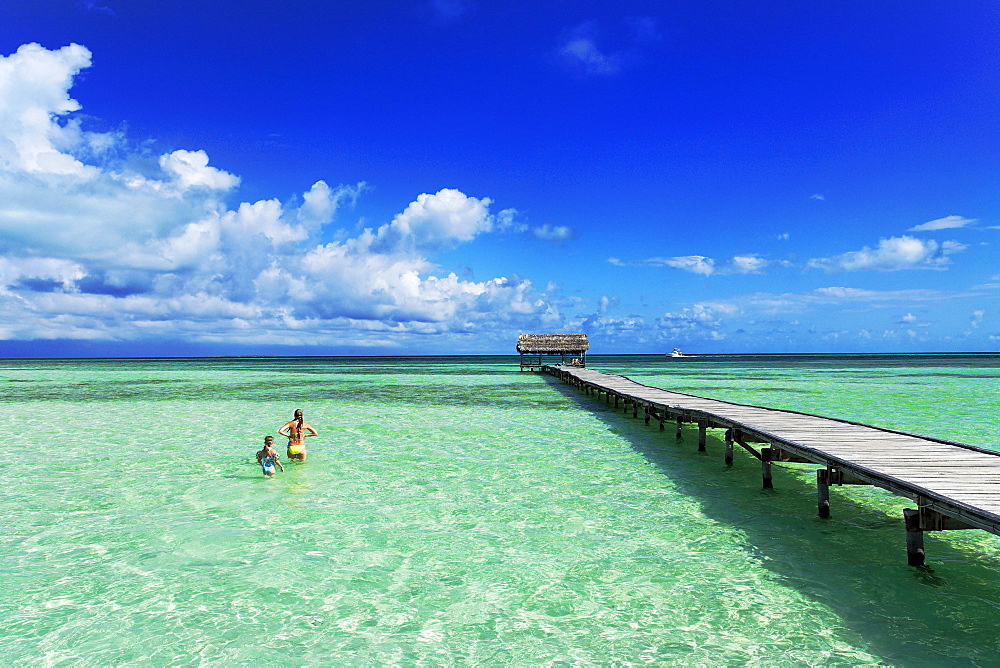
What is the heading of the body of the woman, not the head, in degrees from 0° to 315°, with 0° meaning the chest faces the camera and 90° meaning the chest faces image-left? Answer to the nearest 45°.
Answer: approximately 180°

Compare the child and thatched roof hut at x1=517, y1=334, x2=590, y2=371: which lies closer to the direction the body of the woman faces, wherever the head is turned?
the thatched roof hut

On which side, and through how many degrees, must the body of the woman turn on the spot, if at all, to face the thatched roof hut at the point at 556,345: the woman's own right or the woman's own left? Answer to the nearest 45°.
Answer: approximately 45° to the woman's own right

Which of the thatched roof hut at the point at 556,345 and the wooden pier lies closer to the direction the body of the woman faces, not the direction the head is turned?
the thatched roof hut

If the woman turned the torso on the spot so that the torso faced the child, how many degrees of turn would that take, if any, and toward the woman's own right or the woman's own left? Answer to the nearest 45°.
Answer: approximately 135° to the woman's own left
